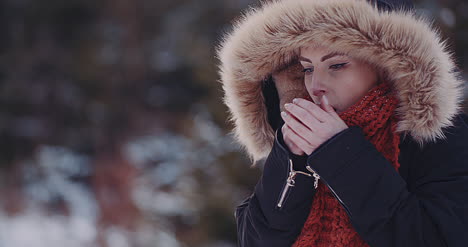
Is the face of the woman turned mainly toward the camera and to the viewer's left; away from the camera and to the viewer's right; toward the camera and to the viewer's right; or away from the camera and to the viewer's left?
toward the camera and to the viewer's left

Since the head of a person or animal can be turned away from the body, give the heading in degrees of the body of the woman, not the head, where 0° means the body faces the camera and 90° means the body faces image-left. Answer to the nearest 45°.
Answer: approximately 45°
